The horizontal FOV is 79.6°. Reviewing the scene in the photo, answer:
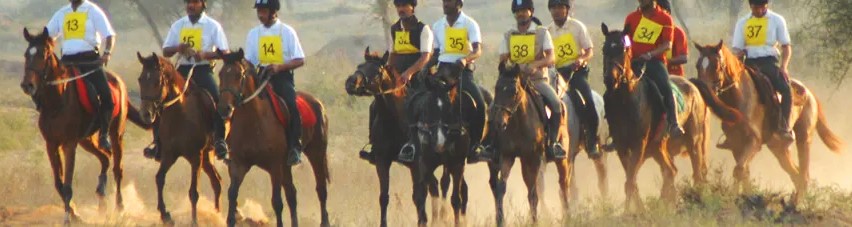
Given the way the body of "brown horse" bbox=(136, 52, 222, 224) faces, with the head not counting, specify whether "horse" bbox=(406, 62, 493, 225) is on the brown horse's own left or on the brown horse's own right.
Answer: on the brown horse's own left

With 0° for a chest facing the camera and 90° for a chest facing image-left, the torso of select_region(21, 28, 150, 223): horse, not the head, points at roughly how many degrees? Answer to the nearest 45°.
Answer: approximately 45°

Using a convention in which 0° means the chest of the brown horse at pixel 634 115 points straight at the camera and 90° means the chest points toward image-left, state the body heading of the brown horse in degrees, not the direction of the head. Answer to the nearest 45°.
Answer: approximately 45°

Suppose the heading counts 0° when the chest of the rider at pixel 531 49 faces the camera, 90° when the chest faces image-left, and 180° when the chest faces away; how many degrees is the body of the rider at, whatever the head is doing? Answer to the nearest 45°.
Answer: approximately 45°

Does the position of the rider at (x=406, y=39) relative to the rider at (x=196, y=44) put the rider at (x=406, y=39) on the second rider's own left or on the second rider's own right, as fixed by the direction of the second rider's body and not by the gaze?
on the second rider's own left

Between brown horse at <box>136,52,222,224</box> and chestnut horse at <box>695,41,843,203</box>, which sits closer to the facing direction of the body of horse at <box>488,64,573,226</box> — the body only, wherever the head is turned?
the brown horse

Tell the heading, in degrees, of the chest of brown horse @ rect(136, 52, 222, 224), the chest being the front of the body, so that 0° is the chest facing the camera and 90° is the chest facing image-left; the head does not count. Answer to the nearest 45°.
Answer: approximately 45°

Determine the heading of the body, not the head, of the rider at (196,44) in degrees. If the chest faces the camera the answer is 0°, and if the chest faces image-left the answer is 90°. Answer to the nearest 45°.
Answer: approximately 0°

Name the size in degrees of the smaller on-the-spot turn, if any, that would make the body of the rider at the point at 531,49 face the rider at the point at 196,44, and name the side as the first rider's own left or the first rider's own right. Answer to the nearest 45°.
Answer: approximately 45° to the first rider's own right
